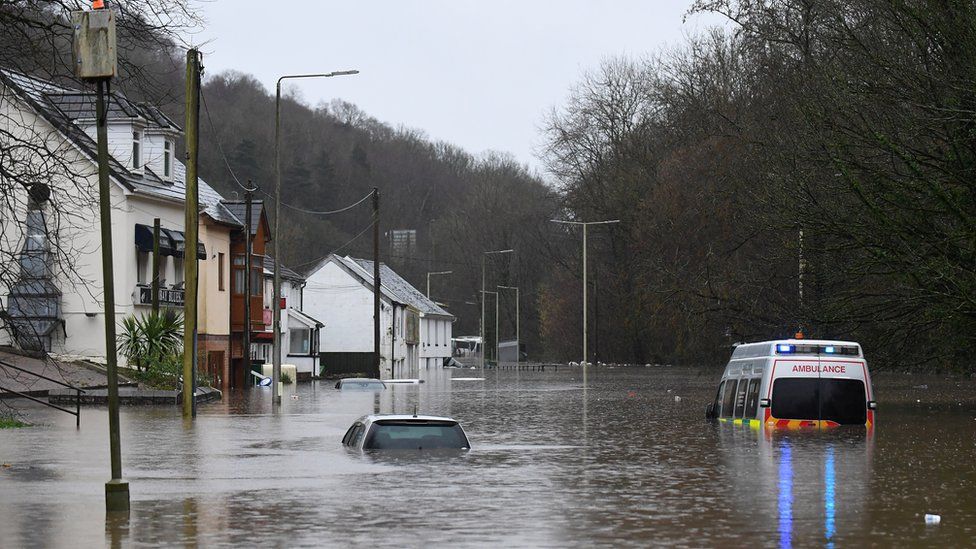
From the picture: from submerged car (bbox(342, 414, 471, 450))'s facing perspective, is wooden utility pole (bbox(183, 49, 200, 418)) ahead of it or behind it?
ahead

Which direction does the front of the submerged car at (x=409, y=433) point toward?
away from the camera

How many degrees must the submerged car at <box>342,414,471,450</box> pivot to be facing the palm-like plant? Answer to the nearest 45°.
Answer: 0° — it already faces it
